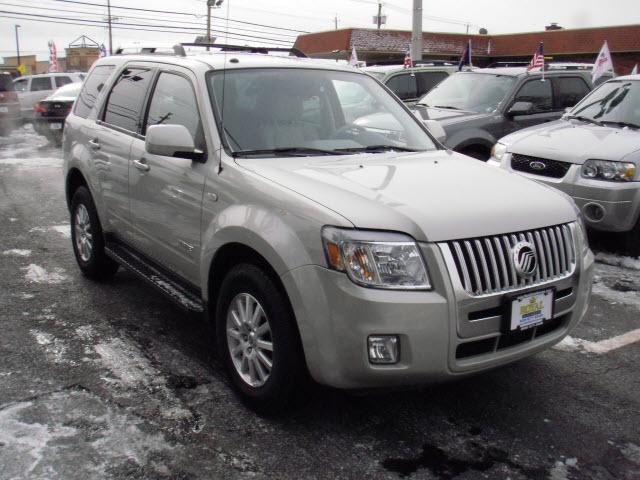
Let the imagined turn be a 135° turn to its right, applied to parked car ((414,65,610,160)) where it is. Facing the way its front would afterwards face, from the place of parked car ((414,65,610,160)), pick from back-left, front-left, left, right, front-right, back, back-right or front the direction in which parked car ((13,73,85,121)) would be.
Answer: front-left

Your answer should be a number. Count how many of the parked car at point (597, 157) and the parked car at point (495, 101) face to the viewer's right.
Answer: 0

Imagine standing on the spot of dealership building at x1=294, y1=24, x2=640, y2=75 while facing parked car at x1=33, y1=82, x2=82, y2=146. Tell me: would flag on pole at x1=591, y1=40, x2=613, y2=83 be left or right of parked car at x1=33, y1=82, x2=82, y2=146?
left

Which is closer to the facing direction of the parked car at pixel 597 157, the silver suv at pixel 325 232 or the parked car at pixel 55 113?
the silver suv

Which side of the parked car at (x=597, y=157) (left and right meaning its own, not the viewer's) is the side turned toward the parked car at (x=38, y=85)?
right

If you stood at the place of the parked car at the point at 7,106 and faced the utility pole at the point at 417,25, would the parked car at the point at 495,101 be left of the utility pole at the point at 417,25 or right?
right

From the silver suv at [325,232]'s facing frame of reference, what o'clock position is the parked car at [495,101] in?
The parked car is roughly at 8 o'clock from the silver suv.

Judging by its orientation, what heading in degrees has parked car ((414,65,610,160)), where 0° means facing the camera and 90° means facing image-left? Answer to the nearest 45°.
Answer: approximately 45°

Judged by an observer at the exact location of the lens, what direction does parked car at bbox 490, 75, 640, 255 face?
facing the viewer and to the left of the viewer

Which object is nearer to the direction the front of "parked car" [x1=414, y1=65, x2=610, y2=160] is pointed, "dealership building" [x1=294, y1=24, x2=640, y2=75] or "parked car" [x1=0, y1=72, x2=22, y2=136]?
the parked car

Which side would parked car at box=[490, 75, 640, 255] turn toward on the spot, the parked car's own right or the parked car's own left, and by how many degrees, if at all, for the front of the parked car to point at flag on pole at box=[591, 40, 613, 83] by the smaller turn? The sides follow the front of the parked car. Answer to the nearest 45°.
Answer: approximately 135° to the parked car's own right

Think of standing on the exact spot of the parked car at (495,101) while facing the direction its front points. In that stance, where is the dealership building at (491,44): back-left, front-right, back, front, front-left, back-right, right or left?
back-right

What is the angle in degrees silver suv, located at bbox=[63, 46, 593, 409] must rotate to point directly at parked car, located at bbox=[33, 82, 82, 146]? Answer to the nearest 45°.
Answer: approximately 180°

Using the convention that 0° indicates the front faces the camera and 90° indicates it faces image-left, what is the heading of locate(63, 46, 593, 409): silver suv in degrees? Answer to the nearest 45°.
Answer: approximately 315°

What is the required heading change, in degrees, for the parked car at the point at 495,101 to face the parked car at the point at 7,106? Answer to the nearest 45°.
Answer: approximately 90° to its right

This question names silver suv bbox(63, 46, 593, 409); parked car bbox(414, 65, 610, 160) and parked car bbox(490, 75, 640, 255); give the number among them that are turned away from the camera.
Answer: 0
